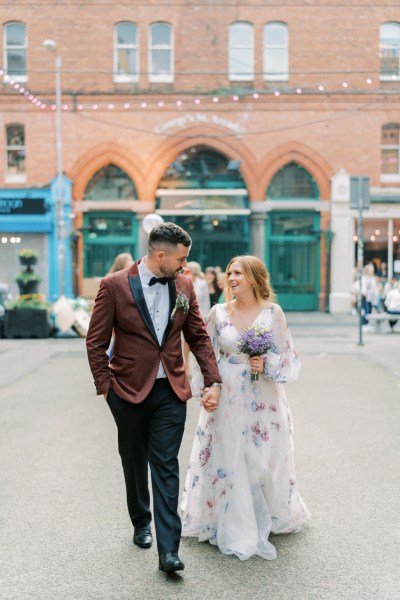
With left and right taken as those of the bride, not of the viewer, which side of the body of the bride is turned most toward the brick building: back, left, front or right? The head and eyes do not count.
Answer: back

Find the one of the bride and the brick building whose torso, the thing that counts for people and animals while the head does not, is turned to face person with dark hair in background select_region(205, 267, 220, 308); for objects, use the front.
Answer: the brick building

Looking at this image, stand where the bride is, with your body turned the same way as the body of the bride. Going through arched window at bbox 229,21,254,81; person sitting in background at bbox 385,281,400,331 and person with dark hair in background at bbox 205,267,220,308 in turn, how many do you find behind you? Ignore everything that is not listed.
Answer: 3

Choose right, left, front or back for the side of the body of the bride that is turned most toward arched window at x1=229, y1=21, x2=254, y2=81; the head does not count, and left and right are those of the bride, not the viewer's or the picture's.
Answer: back

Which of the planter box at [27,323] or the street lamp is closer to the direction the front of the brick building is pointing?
the planter box

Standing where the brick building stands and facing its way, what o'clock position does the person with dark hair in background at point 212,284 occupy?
The person with dark hair in background is roughly at 12 o'clock from the brick building.

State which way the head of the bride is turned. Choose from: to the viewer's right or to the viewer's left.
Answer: to the viewer's left

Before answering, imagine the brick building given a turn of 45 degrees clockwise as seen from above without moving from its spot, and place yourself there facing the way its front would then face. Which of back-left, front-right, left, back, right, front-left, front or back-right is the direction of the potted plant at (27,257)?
front

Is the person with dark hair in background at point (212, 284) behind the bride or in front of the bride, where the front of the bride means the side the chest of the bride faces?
behind

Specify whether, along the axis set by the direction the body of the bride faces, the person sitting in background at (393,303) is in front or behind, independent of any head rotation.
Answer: behind

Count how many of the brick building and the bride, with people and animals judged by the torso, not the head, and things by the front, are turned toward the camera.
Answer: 2

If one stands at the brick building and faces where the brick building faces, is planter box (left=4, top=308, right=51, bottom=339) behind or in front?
in front

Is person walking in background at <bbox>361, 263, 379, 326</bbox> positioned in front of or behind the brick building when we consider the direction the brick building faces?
in front

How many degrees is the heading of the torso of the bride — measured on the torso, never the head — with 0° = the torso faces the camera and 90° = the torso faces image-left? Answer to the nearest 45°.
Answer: approximately 0°
